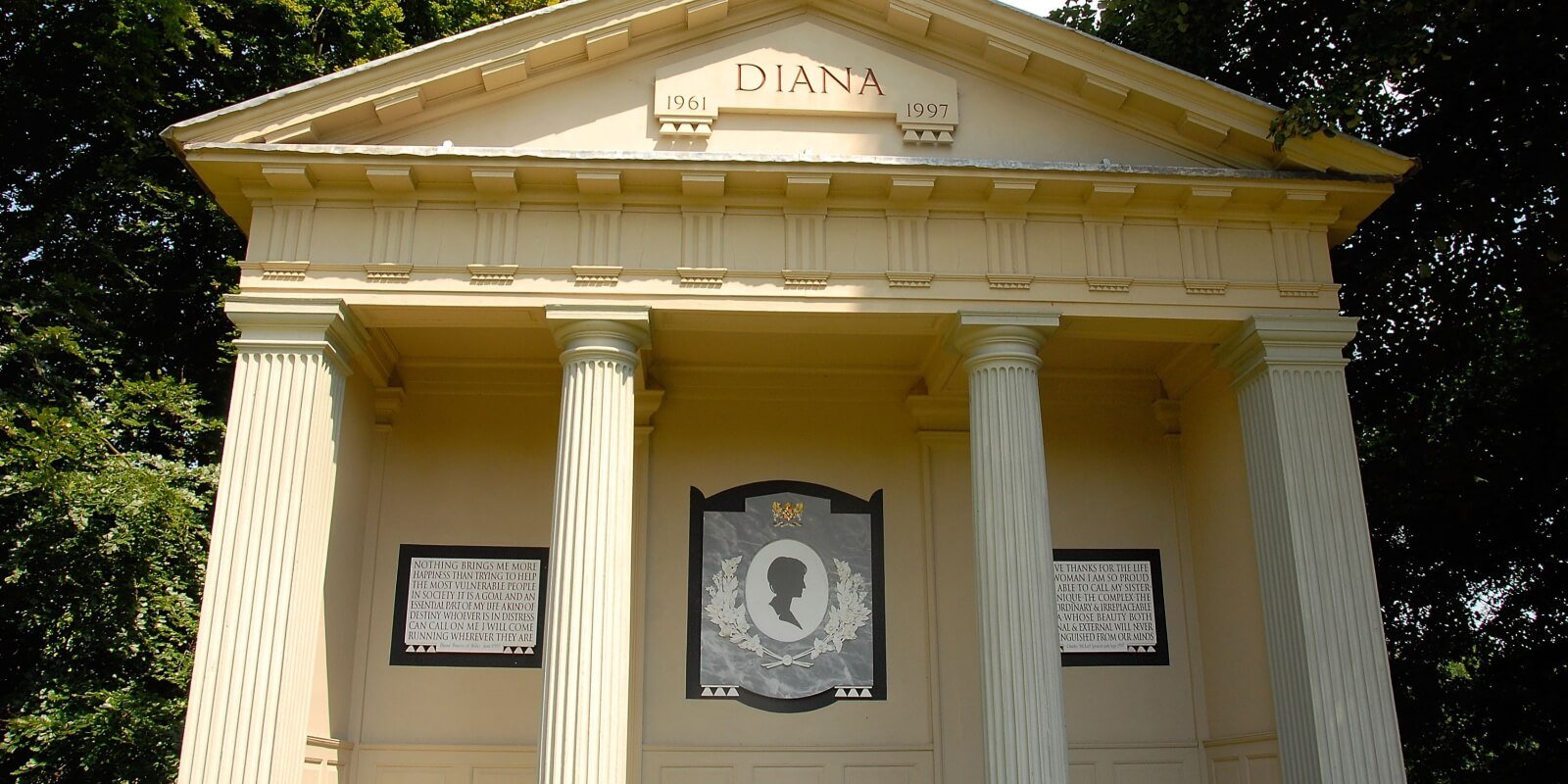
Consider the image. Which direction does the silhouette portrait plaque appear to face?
toward the camera

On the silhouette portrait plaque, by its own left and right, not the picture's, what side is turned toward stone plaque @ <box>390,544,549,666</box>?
right

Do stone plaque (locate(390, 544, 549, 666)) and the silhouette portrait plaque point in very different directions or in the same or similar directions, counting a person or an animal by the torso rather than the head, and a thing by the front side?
same or similar directions

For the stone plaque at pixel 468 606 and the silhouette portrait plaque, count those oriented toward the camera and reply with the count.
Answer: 2

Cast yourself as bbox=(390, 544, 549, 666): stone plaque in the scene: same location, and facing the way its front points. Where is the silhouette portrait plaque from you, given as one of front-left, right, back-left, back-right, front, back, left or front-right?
left

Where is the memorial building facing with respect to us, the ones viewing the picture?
facing the viewer
